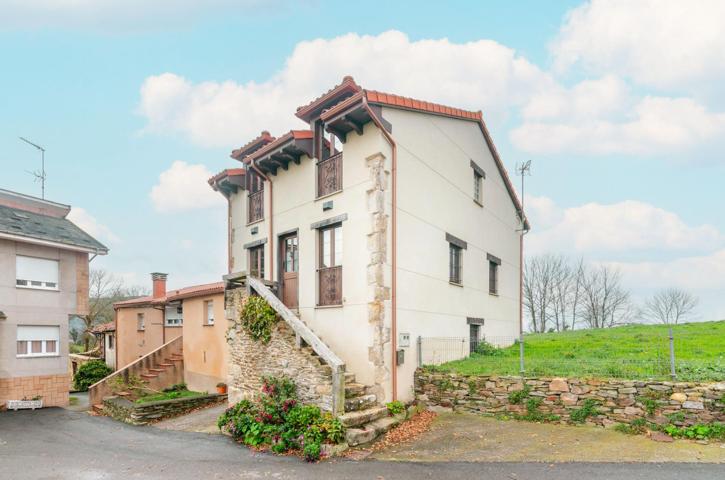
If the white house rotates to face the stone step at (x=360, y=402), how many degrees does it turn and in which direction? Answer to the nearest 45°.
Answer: approximately 45° to its left

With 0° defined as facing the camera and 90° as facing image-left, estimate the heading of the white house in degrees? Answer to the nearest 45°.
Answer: approximately 45°

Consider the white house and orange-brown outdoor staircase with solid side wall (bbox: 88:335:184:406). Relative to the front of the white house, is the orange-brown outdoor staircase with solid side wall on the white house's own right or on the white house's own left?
on the white house's own right

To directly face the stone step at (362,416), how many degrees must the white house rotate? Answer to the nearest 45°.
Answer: approximately 45° to its left
